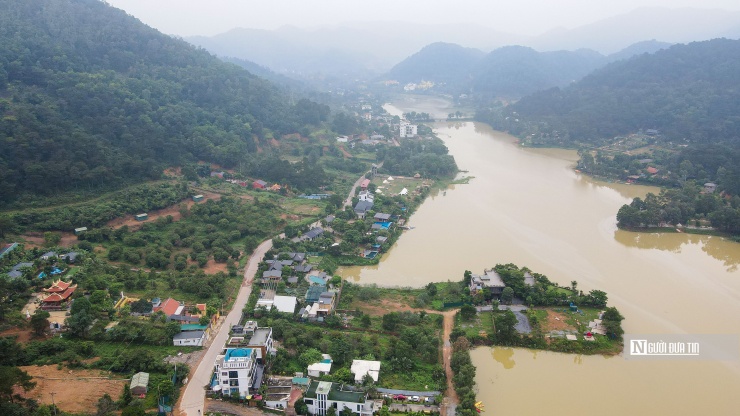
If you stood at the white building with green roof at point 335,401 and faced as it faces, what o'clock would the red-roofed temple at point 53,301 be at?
The red-roofed temple is roughly at 4 o'clock from the white building with green roof.

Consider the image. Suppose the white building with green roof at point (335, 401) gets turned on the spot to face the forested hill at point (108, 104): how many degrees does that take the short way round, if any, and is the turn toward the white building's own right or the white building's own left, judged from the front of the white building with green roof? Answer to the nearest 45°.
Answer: approximately 135° to the white building's own right

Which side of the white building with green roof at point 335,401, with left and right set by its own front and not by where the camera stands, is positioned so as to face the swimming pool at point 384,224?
back

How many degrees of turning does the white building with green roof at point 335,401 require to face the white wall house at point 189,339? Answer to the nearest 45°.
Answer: approximately 135° to its right

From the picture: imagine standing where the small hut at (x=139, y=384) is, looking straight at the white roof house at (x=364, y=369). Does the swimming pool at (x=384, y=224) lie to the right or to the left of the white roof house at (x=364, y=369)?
left

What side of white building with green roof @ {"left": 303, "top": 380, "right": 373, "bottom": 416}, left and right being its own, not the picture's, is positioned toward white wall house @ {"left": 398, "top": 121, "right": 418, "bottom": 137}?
back

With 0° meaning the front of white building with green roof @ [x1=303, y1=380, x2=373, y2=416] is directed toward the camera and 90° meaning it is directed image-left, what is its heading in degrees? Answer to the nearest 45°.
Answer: approximately 0°

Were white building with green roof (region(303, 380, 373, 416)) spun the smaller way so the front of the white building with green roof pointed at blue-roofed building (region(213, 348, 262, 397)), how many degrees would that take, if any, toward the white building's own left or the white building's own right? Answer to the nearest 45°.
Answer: approximately 90° to the white building's own right

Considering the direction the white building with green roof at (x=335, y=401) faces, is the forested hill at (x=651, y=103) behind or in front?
behind

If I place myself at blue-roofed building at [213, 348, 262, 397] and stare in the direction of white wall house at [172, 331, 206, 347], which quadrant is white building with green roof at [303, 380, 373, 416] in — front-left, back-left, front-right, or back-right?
back-right

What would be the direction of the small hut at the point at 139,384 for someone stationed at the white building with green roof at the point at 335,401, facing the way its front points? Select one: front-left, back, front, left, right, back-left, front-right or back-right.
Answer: right
